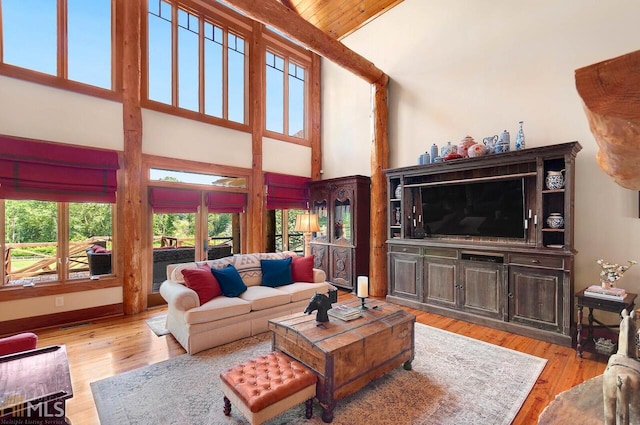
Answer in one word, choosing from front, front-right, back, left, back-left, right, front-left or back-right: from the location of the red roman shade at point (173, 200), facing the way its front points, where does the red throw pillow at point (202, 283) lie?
front-right

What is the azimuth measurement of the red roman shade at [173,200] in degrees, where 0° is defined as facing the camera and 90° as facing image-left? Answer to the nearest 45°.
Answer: approximately 315°

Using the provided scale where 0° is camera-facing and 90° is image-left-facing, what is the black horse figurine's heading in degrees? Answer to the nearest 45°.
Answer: approximately 90°

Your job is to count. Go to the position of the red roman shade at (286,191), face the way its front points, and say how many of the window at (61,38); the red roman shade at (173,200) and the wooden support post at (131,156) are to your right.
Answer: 3

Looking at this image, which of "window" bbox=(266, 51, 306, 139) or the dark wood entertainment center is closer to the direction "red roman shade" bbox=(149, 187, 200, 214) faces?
the dark wood entertainment center

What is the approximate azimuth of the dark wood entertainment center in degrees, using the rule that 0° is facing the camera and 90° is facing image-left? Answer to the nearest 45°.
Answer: approximately 45°

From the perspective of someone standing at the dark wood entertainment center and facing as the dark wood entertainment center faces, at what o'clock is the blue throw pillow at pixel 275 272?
The blue throw pillow is roughly at 1 o'clock from the dark wood entertainment center.

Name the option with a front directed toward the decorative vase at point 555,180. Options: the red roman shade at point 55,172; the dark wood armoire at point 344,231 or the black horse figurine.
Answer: the red roman shade

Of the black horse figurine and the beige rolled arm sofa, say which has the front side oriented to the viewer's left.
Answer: the black horse figurine
